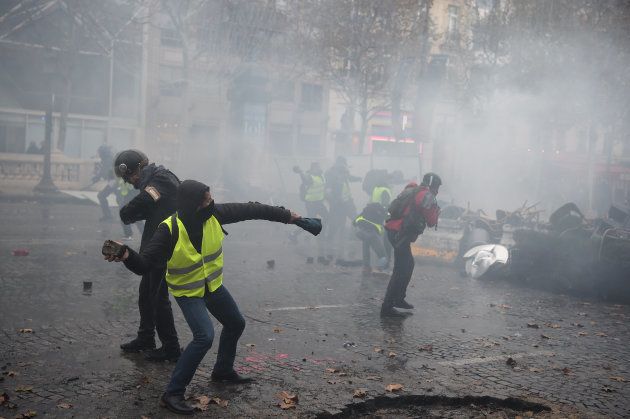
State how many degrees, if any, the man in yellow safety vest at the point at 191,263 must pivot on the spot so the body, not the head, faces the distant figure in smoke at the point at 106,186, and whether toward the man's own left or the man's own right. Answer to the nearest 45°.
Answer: approximately 135° to the man's own left

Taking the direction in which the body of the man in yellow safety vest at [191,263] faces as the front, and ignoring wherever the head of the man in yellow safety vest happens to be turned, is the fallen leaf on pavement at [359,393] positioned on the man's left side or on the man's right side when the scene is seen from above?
on the man's left side

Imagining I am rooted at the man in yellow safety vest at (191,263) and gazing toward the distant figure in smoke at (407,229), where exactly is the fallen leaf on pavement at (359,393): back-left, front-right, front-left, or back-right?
front-right

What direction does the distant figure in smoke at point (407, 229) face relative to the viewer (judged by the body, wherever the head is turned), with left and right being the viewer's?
facing to the right of the viewer

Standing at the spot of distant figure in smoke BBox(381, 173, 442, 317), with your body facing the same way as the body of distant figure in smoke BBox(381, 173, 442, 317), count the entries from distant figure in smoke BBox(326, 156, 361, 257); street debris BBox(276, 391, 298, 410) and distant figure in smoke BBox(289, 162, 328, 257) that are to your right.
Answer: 1

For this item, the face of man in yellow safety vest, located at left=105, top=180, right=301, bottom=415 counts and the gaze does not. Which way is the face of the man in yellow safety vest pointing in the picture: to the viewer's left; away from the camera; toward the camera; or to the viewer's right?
to the viewer's right

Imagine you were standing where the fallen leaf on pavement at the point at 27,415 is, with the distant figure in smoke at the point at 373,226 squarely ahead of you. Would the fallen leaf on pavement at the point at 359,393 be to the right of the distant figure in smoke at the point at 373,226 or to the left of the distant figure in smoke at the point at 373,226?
right
